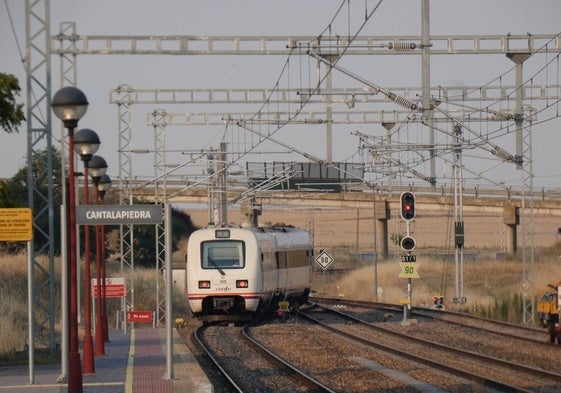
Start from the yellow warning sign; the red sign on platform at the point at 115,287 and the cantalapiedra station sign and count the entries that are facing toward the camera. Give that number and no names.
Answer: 3

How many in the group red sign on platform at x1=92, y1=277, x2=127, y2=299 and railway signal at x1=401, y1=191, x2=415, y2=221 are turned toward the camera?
2

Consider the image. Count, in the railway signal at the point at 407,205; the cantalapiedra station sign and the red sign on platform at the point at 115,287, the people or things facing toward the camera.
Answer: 3

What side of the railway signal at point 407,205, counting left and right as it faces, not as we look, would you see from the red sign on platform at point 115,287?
right

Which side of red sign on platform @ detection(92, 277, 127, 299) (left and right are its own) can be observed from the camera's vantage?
front

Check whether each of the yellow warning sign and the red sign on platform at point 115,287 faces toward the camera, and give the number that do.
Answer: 2

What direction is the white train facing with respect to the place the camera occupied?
facing the viewer and to the left of the viewer

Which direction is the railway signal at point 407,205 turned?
toward the camera

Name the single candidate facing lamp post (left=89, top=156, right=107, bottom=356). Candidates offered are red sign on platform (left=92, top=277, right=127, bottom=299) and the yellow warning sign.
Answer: the red sign on platform

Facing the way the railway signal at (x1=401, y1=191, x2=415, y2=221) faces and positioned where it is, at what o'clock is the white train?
The white train is roughly at 3 o'clock from the railway signal.

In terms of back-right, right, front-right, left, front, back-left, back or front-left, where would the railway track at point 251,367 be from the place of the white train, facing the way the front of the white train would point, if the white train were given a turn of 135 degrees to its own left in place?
right
